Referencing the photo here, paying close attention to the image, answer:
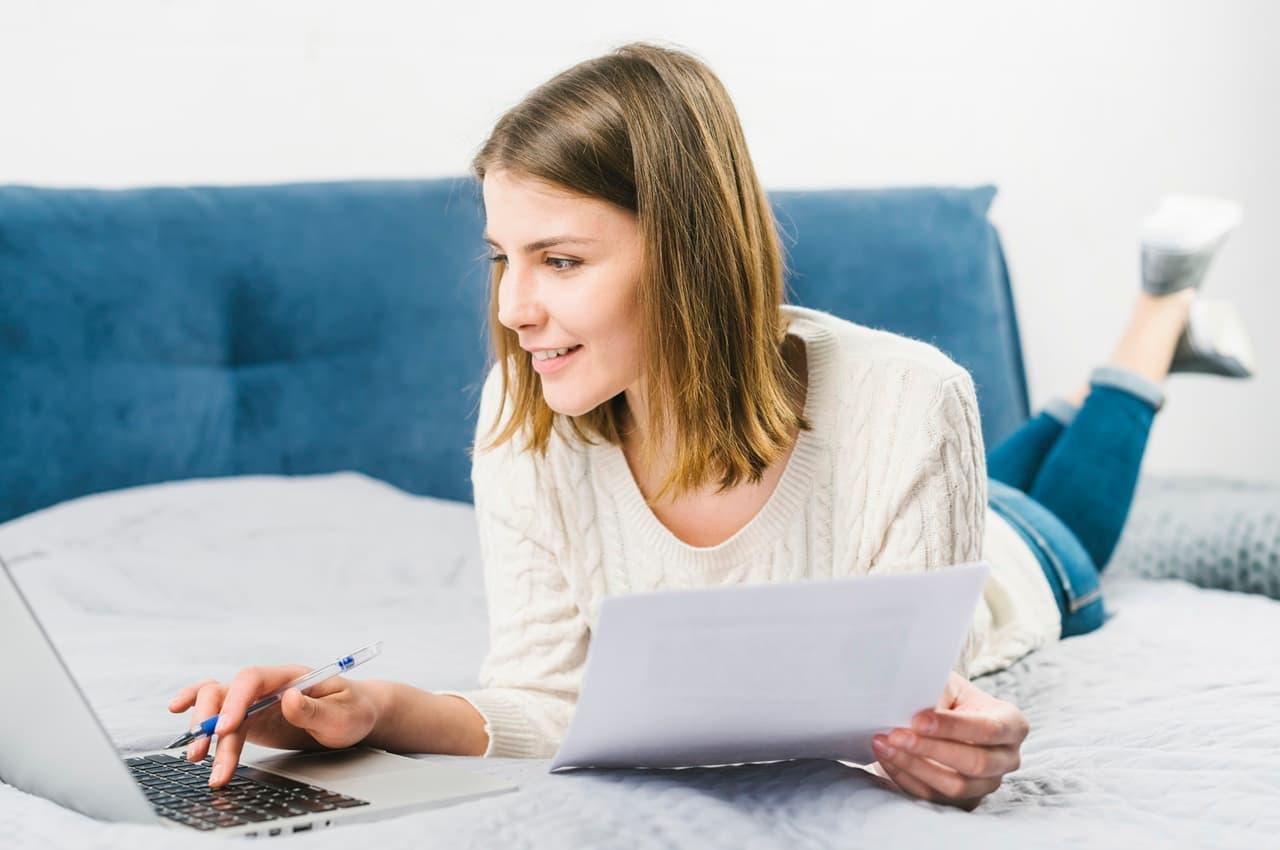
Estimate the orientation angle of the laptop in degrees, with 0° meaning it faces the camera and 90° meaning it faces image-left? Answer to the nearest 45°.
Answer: approximately 225°

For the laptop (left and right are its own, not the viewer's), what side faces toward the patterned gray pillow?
front
